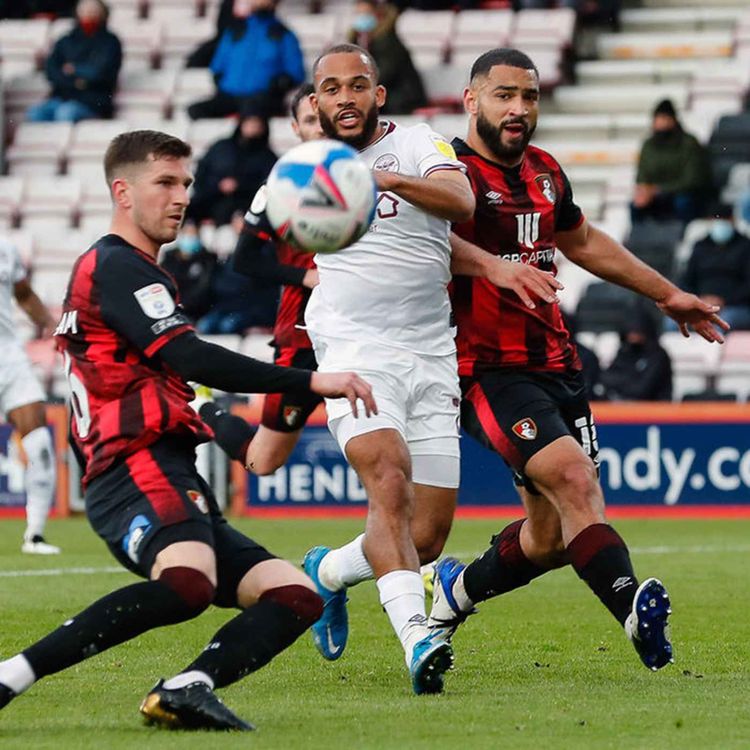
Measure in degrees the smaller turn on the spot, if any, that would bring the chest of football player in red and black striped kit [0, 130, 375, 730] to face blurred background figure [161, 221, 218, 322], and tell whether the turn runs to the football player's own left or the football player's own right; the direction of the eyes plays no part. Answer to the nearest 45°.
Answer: approximately 90° to the football player's own left

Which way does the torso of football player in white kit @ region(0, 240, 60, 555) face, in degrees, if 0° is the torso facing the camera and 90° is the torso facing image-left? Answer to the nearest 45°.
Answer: approximately 315°

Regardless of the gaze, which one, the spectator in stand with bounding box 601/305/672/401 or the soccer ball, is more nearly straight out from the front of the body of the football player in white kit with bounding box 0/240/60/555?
the soccer ball

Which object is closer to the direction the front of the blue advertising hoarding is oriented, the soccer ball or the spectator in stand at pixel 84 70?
the soccer ball

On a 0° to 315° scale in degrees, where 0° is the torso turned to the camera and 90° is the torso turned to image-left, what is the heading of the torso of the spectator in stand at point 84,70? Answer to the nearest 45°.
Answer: approximately 45°

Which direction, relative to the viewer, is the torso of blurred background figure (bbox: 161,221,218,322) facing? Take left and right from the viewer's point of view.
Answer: facing the viewer

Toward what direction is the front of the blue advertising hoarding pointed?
toward the camera

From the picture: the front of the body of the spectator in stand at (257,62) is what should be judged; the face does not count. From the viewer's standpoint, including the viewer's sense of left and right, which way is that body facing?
facing the viewer and to the left of the viewer

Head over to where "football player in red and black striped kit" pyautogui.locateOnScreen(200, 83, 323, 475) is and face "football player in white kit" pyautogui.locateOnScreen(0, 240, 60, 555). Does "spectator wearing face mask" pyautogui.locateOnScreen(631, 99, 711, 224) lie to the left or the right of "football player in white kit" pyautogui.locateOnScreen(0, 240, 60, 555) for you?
right

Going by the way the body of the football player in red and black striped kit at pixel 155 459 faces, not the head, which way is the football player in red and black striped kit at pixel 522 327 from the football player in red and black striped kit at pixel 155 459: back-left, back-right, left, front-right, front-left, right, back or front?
front-left

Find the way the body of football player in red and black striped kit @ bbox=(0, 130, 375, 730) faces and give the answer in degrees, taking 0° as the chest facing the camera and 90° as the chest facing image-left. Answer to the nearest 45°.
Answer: approximately 270°

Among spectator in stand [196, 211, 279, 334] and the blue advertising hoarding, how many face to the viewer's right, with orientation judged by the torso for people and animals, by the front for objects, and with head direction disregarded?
0

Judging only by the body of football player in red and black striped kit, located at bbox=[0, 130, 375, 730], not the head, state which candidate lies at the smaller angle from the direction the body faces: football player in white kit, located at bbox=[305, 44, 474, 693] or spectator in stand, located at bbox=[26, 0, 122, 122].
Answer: the football player in white kit
